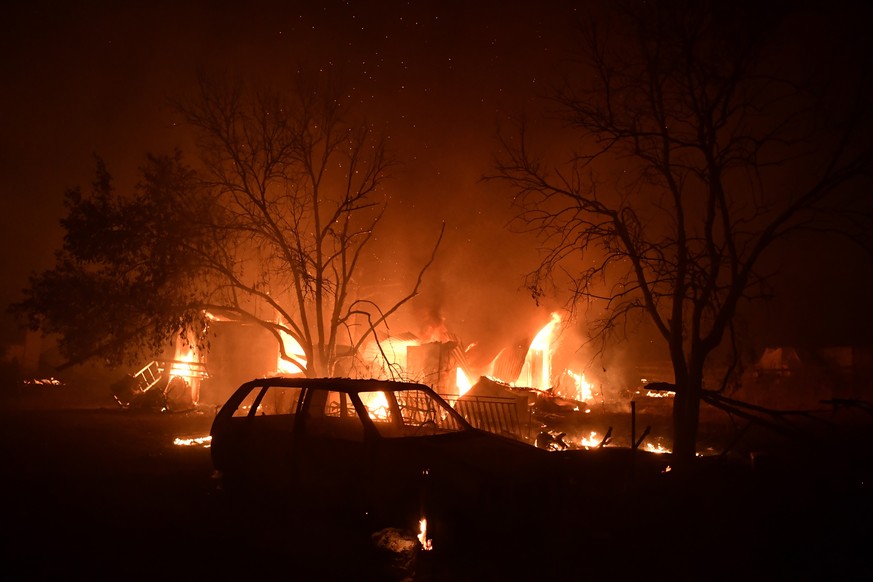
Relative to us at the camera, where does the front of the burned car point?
facing the viewer and to the right of the viewer

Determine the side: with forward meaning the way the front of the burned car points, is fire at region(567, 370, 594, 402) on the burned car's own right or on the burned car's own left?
on the burned car's own left

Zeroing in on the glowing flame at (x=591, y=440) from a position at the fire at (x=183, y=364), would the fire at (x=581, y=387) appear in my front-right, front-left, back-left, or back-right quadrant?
front-left

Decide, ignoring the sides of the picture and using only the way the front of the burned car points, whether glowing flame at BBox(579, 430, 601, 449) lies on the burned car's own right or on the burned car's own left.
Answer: on the burned car's own left

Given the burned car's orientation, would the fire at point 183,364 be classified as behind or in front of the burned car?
behind

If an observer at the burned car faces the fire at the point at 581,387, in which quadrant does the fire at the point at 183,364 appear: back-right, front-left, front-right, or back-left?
front-left
